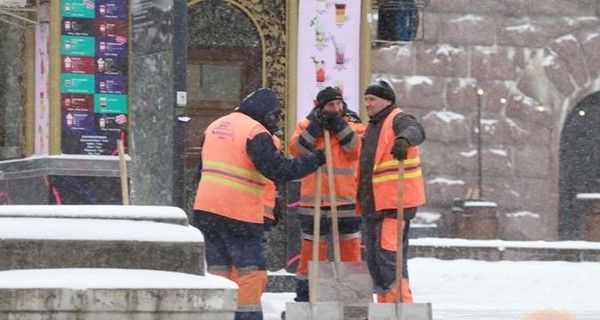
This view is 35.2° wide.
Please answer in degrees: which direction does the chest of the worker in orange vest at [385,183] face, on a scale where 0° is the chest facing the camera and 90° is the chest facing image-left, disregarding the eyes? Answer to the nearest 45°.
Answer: approximately 45°

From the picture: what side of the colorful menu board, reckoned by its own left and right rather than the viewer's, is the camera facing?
front

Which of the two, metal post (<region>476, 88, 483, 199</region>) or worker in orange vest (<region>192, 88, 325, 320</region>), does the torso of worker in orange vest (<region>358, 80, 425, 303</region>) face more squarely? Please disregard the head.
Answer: the worker in orange vest

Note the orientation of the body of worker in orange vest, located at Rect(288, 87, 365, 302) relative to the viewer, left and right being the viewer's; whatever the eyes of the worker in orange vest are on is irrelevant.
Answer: facing the viewer

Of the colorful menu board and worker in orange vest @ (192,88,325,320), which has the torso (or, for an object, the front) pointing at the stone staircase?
the colorful menu board

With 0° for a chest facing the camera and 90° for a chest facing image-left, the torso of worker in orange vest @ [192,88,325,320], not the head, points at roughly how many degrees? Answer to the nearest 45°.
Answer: approximately 225°

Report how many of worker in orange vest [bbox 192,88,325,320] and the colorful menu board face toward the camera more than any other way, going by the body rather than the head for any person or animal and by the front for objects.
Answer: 1

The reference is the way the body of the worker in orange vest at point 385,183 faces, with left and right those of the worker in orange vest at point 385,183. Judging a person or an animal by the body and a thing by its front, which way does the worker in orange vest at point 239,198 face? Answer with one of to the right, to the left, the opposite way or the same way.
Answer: the opposite way
